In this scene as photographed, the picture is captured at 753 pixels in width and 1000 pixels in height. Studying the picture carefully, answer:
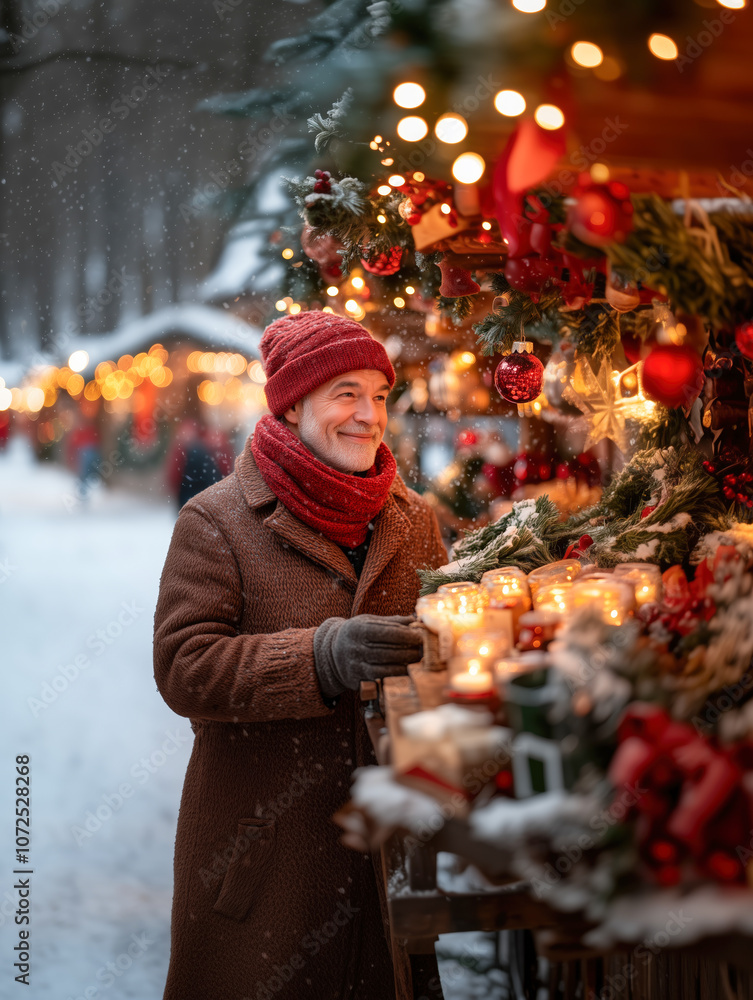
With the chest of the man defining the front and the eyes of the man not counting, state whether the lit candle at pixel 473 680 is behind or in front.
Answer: in front

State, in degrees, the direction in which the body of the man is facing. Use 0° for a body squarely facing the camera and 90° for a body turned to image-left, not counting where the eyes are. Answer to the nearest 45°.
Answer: approximately 315°
